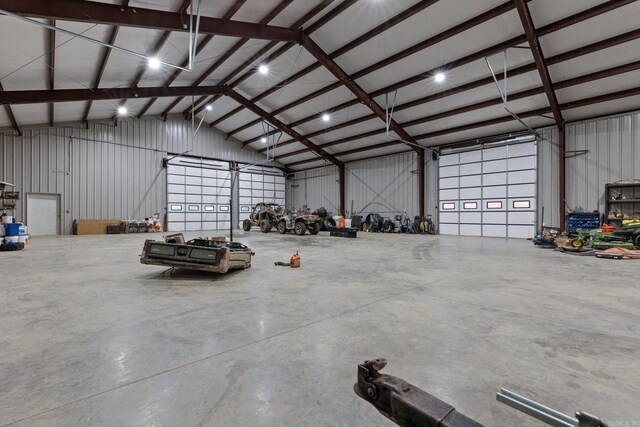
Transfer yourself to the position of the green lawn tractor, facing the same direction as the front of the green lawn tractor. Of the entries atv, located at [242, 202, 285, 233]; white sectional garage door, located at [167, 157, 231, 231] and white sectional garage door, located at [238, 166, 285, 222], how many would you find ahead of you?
3

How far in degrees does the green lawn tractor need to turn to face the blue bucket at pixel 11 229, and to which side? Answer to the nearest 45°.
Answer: approximately 45° to its left

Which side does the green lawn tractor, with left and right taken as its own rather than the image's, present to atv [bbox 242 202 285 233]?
front

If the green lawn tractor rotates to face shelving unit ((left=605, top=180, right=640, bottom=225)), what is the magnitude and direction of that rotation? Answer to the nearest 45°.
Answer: approximately 90° to its right

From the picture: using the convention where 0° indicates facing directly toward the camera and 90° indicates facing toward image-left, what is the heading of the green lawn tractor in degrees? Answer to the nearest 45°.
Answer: approximately 90°

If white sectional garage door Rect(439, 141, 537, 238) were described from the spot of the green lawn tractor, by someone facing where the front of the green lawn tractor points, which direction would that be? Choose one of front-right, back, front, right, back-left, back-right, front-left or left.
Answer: front-right
